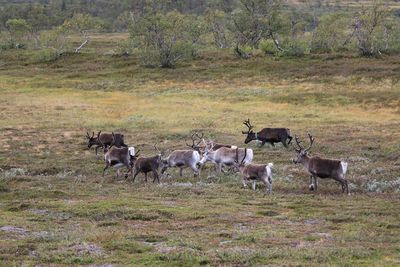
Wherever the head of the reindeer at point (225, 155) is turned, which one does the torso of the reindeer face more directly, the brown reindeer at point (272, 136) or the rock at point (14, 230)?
the rock

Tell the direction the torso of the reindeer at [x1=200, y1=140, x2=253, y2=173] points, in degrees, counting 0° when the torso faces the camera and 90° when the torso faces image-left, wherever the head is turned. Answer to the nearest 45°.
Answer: approximately 90°

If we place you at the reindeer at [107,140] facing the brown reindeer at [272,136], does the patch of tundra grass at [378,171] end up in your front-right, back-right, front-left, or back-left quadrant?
front-right

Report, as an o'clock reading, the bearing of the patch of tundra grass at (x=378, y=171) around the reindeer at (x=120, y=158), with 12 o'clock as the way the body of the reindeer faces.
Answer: The patch of tundra grass is roughly at 5 o'clock from the reindeer.

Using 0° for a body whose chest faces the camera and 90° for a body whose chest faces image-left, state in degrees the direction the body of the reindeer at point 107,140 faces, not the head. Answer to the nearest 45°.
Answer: approximately 90°

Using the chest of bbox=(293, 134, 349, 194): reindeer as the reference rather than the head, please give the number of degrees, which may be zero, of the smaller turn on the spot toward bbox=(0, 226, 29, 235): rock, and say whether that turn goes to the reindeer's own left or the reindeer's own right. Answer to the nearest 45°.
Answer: approximately 45° to the reindeer's own left

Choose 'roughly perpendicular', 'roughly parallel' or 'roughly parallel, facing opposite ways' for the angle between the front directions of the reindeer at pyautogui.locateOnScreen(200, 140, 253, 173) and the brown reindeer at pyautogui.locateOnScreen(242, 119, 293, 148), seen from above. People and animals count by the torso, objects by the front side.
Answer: roughly parallel

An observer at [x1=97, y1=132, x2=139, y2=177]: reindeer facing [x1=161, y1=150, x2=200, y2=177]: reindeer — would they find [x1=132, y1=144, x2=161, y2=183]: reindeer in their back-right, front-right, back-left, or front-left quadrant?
front-right

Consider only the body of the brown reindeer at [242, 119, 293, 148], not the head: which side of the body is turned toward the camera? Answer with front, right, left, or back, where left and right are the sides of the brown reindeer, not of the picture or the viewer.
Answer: left

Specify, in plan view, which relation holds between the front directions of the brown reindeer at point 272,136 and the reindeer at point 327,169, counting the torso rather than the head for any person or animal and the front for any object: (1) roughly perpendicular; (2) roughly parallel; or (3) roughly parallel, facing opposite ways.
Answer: roughly parallel

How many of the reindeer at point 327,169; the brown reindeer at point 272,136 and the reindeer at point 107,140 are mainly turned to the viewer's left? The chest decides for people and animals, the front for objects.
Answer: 3

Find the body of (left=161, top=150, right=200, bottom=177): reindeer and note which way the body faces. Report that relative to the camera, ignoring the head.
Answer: to the viewer's left

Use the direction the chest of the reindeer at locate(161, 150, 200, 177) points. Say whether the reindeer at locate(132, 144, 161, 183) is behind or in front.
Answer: in front

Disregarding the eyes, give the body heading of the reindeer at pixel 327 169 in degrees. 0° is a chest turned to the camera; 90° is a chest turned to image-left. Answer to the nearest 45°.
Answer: approximately 90°

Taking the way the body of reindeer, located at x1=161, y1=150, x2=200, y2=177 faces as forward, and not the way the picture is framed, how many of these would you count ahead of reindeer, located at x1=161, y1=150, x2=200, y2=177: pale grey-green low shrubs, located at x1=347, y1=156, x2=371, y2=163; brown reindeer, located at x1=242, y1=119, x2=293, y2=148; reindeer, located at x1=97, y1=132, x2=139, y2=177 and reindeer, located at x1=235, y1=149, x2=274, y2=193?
1
